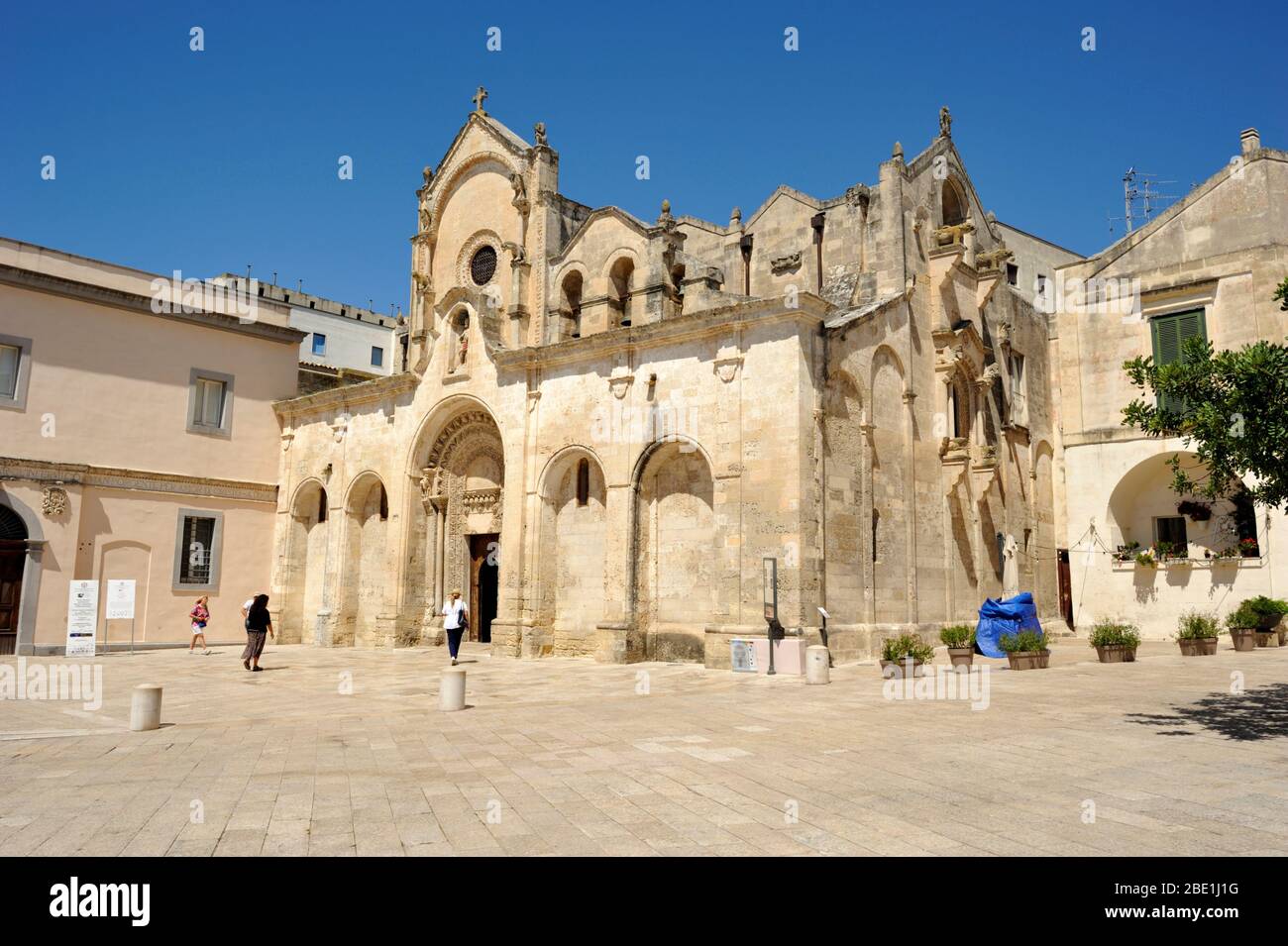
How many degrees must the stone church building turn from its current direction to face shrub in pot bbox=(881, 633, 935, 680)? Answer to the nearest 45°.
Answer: approximately 90° to its left

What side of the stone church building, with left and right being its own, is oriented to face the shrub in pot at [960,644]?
left

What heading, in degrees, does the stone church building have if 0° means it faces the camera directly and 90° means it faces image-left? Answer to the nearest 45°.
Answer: approximately 45°
